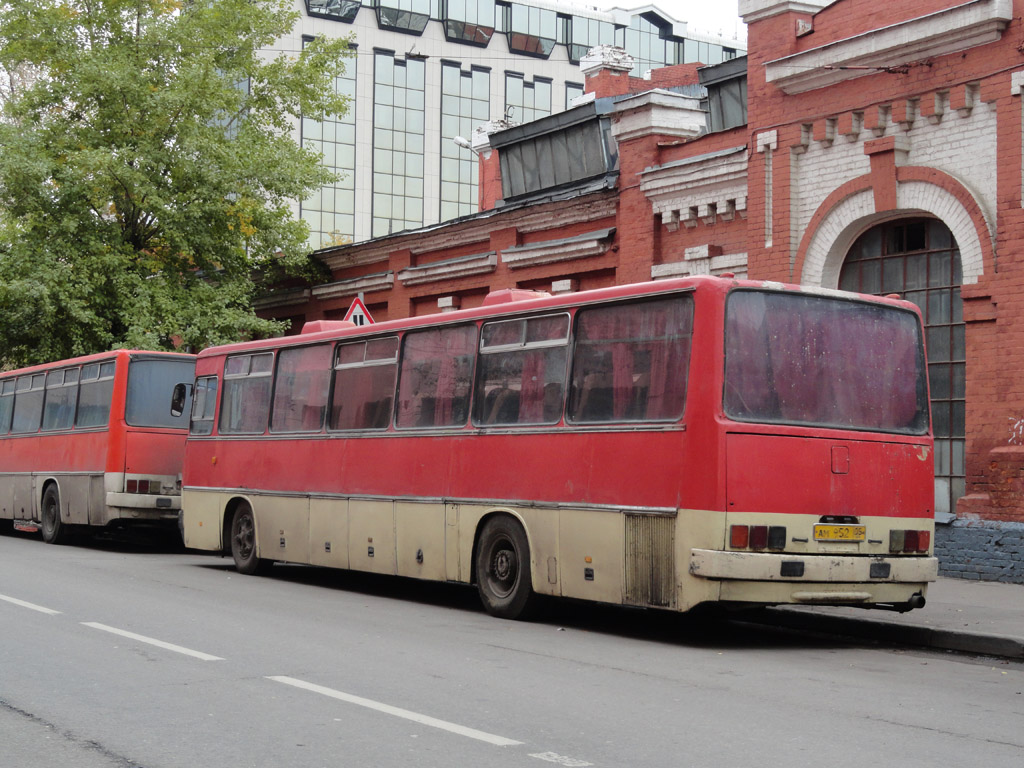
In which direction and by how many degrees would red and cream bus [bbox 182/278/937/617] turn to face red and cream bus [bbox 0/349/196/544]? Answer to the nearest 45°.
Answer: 0° — it already faces it

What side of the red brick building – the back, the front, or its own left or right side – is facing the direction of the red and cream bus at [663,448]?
front

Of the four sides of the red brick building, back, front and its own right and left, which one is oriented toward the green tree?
right

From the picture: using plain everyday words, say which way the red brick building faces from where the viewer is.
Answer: facing the viewer and to the left of the viewer

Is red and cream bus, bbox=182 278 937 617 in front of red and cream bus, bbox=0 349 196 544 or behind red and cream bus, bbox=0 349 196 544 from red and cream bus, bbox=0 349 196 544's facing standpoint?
behind

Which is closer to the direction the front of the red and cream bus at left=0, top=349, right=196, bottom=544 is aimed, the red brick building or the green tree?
the green tree

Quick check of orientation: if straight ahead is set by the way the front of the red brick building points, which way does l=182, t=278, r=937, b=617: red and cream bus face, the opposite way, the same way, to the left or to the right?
to the right

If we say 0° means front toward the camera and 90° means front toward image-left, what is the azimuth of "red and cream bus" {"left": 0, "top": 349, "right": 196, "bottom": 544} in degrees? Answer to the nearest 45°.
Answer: approximately 135°

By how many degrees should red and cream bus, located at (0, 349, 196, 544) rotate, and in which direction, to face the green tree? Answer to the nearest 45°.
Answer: approximately 45° to its right

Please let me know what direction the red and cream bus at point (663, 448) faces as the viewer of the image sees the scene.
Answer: facing away from the viewer and to the left of the viewer

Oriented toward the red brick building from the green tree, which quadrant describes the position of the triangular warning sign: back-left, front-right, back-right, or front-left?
front-right

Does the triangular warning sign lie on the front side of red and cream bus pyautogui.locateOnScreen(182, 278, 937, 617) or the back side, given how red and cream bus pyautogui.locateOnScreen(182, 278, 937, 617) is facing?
on the front side

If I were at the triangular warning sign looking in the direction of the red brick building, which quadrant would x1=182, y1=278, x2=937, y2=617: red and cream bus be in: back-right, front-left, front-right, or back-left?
front-right

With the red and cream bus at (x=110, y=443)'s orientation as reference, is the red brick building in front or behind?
behind

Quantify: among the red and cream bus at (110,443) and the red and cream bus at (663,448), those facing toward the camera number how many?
0

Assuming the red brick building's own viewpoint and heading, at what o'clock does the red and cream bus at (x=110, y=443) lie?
The red and cream bus is roughly at 2 o'clock from the red brick building.
